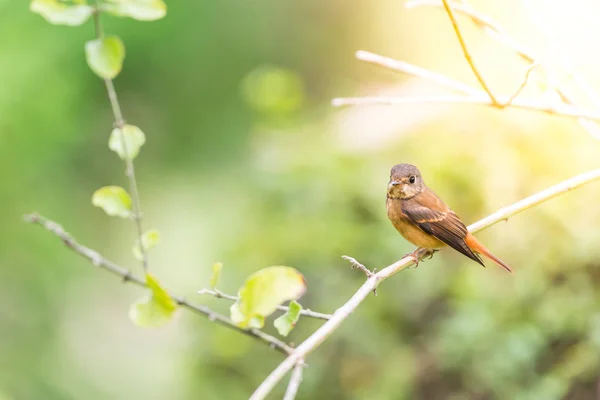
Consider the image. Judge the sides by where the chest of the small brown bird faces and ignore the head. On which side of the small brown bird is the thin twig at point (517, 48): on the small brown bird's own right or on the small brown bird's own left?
on the small brown bird's own left

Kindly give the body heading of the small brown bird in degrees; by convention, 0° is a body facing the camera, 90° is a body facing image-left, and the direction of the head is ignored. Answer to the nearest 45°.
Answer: approximately 90°
